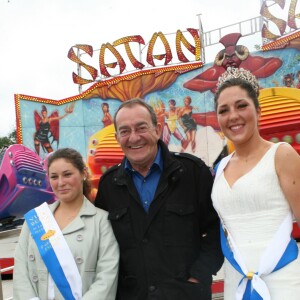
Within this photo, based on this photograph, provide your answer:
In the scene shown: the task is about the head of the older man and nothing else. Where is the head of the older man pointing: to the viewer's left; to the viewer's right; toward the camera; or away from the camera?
toward the camera

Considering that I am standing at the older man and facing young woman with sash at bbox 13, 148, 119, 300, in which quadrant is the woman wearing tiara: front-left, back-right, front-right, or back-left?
back-left

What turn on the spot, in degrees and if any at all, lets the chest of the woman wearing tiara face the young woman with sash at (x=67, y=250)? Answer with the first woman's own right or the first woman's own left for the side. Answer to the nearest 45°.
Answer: approximately 45° to the first woman's own right

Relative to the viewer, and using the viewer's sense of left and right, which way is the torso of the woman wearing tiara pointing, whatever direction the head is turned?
facing the viewer and to the left of the viewer
